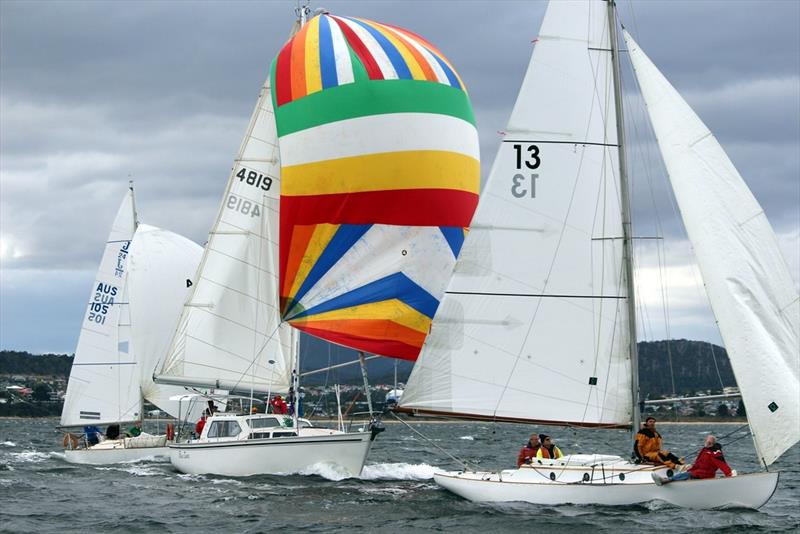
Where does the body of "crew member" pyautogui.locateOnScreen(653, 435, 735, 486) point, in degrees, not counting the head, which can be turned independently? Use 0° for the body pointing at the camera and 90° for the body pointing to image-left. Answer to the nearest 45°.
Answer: approximately 45°

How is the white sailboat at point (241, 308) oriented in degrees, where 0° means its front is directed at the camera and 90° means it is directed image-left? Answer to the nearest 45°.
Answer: approximately 270°

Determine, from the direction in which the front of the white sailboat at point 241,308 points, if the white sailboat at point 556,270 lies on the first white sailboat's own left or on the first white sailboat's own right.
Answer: on the first white sailboat's own right

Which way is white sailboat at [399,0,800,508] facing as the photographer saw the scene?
facing to the right of the viewer
